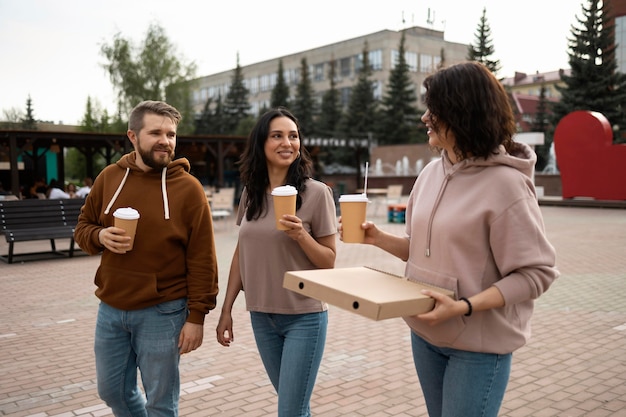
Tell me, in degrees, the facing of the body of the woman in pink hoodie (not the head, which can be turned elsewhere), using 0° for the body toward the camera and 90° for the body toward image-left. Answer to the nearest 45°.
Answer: approximately 45°

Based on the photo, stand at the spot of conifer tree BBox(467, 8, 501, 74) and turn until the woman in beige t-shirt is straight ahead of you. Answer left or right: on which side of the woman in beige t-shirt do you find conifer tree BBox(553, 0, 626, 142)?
left

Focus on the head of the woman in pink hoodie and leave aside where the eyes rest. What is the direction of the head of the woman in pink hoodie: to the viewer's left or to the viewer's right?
to the viewer's left

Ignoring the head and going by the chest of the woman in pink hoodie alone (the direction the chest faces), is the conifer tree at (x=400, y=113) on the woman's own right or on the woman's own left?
on the woman's own right

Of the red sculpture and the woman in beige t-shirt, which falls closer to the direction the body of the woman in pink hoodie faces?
the woman in beige t-shirt

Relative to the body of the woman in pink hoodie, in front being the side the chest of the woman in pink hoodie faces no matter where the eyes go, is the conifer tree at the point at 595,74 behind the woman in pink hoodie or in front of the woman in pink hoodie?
behind

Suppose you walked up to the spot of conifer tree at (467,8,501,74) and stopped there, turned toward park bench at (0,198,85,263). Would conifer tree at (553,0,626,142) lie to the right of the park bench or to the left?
left

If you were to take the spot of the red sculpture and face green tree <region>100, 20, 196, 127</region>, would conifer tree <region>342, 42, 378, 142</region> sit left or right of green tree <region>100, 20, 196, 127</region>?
right

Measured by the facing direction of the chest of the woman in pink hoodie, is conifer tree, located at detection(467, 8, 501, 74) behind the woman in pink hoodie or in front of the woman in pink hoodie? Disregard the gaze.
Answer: behind

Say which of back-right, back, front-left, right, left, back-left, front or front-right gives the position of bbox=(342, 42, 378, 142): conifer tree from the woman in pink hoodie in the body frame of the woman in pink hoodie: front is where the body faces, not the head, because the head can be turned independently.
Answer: back-right
